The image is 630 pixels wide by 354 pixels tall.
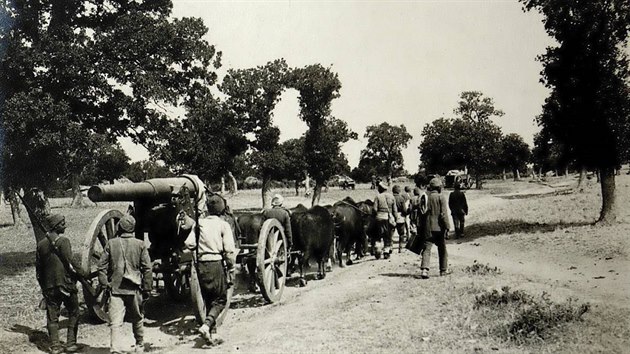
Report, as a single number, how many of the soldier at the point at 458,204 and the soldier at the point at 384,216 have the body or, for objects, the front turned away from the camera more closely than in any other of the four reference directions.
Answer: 2

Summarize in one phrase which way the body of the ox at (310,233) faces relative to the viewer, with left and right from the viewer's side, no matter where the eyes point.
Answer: facing away from the viewer and to the right of the viewer

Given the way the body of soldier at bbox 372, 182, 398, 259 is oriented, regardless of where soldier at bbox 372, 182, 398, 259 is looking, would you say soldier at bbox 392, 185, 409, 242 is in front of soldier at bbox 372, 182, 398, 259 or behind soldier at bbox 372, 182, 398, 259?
in front

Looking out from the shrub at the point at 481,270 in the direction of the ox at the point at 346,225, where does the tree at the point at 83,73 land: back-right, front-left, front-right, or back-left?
front-left

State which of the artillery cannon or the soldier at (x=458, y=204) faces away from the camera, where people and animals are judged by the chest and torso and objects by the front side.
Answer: the soldier

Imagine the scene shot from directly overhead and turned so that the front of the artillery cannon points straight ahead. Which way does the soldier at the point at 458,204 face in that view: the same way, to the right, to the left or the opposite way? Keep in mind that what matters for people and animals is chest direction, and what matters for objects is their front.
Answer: the opposite way

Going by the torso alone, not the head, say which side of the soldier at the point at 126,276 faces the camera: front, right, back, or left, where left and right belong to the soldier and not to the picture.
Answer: back

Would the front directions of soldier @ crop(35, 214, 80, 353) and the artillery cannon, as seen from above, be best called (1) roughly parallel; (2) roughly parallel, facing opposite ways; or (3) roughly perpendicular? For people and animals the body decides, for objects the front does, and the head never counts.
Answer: roughly parallel, facing opposite ways

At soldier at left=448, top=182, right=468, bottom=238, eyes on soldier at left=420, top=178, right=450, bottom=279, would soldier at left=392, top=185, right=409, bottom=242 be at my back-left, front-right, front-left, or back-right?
front-right

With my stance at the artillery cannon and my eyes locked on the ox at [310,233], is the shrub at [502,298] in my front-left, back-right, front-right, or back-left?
front-right

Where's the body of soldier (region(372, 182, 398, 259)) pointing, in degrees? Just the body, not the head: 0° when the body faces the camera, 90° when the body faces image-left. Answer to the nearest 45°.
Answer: approximately 180°

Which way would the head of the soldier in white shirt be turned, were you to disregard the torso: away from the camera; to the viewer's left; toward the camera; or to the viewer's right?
away from the camera

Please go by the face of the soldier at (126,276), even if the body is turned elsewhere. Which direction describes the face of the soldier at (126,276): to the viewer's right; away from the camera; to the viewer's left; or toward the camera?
away from the camera
